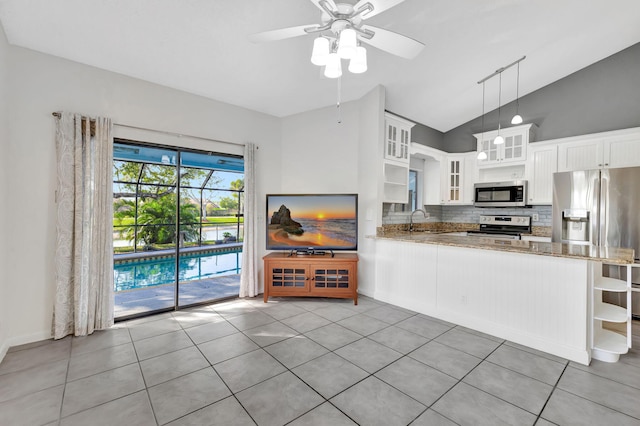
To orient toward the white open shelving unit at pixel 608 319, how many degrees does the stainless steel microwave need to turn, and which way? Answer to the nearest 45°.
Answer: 0° — it already faces it

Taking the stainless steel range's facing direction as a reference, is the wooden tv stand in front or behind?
in front

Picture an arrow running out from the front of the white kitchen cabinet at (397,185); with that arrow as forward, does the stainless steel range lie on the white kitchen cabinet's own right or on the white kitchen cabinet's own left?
on the white kitchen cabinet's own left

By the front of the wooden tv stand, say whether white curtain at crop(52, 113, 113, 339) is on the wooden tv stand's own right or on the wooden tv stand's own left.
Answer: on the wooden tv stand's own right

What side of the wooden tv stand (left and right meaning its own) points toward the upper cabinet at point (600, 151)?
left

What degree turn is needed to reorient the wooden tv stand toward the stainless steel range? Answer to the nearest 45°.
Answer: approximately 90° to its left

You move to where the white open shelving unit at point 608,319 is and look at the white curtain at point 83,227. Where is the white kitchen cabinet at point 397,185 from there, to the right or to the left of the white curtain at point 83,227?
right

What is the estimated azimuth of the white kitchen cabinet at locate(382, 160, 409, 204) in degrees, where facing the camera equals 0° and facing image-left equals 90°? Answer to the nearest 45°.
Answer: approximately 315°

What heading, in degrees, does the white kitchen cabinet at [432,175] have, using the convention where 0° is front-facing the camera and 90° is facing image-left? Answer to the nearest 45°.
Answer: approximately 315°

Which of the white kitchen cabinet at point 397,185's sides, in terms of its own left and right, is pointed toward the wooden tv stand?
right

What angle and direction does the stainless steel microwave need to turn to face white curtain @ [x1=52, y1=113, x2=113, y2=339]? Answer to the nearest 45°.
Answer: approximately 45° to its right
